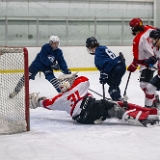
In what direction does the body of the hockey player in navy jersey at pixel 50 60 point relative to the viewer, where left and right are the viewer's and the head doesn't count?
facing the viewer and to the right of the viewer

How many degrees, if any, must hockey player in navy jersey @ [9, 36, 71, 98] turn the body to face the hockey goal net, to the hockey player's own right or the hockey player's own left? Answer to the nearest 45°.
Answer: approximately 45° to the hockey player's own right

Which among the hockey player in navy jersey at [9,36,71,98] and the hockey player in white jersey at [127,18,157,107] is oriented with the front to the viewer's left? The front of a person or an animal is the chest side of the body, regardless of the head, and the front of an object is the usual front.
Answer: the hockey player in white jersey

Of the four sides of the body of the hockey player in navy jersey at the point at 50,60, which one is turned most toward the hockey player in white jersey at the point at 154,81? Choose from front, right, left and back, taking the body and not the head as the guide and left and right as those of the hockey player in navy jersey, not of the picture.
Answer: front

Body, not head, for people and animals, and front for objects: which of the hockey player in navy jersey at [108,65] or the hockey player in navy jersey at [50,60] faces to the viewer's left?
the hockey player in navy jersey at [108,65]

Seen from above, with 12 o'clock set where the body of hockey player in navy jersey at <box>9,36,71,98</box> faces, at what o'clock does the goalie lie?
The goalie is roughly at 1 o'clock from the hockey player in navy jersey.

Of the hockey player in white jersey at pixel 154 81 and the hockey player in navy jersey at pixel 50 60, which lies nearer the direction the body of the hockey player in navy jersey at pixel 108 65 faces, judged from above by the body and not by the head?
the hockey player in navy jersey

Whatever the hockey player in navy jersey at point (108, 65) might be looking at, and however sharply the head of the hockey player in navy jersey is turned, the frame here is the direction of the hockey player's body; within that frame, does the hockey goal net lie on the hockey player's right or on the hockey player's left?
on the hockey player's left

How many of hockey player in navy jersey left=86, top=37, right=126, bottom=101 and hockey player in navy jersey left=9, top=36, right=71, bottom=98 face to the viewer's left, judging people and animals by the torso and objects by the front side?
1

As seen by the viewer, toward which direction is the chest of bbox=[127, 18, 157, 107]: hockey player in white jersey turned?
to the viewer's left
